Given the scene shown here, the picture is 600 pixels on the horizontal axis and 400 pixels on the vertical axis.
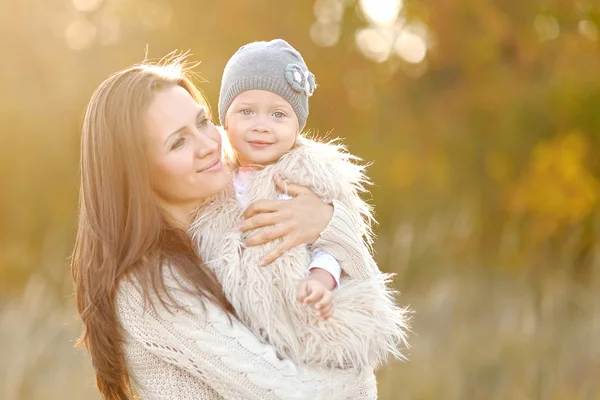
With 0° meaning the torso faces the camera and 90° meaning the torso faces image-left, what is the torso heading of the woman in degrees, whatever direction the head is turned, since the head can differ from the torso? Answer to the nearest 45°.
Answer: approximately 270°

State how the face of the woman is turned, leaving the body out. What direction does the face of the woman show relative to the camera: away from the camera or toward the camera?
toward the camera

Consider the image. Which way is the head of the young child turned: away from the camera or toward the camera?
toward the camera
